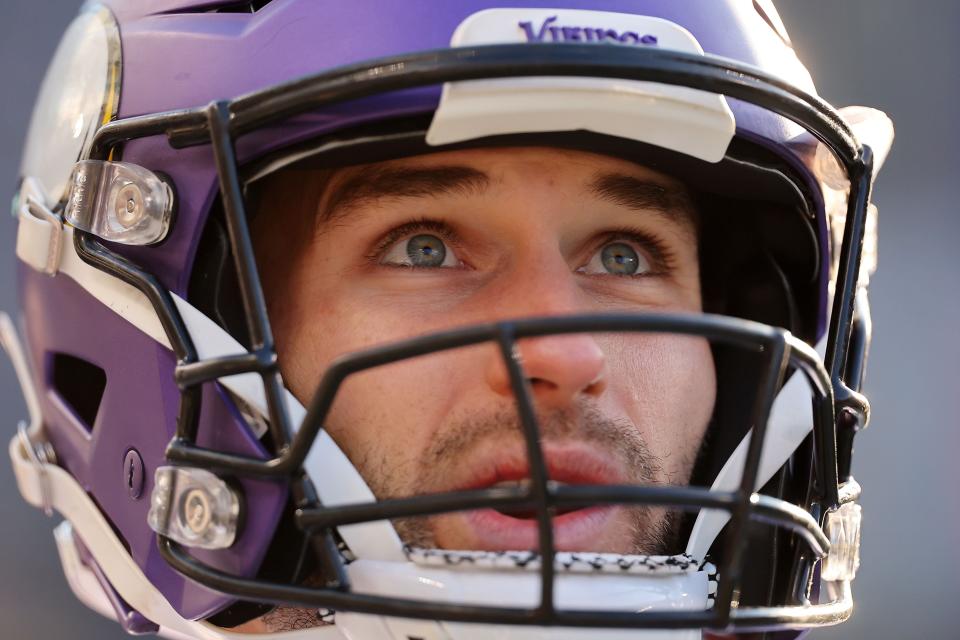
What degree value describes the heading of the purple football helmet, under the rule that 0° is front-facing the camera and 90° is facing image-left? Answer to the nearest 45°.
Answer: approximately 315°
